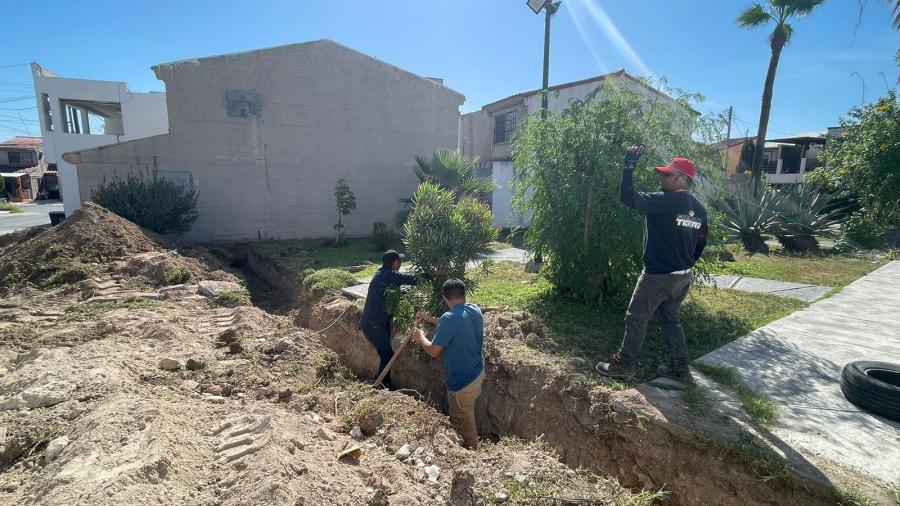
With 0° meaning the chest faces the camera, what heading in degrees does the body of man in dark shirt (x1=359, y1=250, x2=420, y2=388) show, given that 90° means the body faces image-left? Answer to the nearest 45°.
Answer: approximately 270°

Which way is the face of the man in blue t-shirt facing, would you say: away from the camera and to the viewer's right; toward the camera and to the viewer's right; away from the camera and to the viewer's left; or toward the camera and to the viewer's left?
away from the camera and to the viewer's left

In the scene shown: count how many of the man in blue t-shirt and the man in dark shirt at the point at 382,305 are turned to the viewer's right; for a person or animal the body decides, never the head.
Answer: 1

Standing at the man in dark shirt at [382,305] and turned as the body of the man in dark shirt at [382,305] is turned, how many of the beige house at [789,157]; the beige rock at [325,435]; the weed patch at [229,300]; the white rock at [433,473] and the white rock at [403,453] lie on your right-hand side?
3

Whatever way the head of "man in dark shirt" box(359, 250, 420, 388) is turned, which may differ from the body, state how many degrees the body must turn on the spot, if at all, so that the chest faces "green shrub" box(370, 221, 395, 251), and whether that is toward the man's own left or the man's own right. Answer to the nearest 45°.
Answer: approximately 90° to the man's own left

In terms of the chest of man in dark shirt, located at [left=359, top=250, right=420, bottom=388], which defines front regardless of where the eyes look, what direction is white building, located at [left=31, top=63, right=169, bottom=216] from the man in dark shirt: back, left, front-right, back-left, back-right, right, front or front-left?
back-left

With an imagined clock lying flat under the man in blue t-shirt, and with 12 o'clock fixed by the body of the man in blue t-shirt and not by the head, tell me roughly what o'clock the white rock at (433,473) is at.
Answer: The white rock is roughly at 8 o'clock from the man in blue t-shirt.

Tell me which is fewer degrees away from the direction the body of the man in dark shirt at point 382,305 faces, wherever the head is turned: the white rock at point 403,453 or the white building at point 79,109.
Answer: the white rock

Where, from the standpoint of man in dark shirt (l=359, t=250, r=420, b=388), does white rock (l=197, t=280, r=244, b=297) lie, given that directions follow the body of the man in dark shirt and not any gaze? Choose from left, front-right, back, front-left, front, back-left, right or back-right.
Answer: back-left

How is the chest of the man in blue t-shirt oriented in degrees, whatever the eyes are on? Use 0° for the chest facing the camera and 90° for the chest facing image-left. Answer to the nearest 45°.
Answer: approximately 135°

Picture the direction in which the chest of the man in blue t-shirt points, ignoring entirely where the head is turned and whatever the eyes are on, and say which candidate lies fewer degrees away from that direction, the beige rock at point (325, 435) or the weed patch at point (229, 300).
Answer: the weed patch
